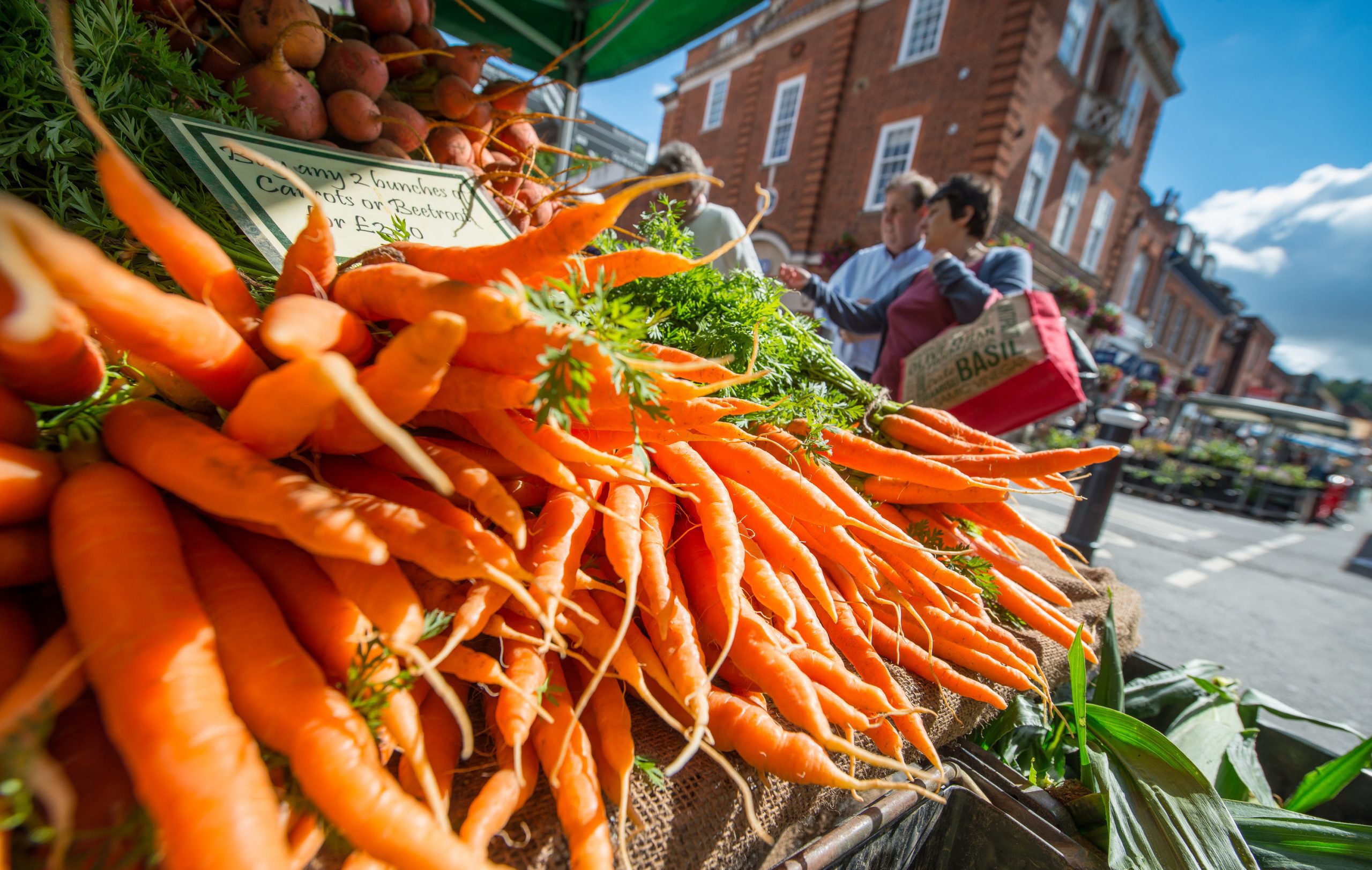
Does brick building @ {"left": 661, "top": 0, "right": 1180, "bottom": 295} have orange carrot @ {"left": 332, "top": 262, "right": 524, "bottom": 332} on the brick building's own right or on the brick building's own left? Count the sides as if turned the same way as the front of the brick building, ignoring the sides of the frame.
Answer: on the brick building's own right

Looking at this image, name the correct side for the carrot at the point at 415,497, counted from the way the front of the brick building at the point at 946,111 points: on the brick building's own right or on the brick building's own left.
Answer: on the brick building's own right

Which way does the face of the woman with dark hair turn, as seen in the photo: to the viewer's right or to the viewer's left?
to the viewer's left

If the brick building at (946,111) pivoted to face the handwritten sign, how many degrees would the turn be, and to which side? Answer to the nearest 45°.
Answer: approximately 45° to its right

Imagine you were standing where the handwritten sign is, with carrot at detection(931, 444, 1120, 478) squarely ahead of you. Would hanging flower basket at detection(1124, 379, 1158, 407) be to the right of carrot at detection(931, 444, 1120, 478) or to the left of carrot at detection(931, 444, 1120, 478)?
left

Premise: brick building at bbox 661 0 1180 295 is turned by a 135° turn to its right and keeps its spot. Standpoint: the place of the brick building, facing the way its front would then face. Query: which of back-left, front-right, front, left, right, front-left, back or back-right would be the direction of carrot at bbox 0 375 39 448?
left

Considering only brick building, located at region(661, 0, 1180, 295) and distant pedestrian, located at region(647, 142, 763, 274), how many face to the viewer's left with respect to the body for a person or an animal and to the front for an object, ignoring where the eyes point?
1

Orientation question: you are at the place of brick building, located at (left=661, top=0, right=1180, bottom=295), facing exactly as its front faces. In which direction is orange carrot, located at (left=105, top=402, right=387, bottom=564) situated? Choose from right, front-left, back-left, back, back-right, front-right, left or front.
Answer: front-right

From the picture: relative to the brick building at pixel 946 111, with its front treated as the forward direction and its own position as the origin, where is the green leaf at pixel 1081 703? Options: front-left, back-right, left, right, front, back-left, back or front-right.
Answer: front-right
